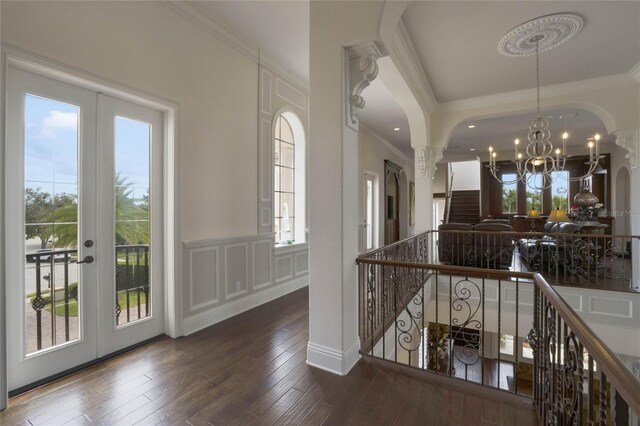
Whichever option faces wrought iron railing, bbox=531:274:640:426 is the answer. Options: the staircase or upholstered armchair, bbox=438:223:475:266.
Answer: the staircase

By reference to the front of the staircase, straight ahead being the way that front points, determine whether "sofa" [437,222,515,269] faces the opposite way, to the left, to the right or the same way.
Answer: the opposite way

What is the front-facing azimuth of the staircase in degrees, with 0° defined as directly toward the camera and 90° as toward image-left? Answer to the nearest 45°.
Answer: approximately 0°

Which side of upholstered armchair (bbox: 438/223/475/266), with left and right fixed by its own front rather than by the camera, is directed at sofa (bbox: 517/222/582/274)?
right

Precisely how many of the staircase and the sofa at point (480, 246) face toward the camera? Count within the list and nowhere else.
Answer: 1

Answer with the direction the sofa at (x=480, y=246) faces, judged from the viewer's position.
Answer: facing away from the viewer

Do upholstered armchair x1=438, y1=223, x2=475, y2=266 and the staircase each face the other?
yes

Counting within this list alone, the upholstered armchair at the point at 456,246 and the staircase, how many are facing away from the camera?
1

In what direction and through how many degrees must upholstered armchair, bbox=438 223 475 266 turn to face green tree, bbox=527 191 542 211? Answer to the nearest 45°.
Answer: approximately 45° to its right

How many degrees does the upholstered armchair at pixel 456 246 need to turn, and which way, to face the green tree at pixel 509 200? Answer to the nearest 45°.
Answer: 0° — it already faces it

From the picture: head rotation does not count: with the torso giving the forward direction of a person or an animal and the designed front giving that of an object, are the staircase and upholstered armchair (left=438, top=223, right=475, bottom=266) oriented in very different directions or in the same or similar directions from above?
very different directions

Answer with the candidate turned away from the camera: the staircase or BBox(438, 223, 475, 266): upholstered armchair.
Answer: the upholstered armchair

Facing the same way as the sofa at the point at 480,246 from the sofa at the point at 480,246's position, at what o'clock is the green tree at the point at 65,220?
The green tree is roughly at 9 o'clock from the sofa.
